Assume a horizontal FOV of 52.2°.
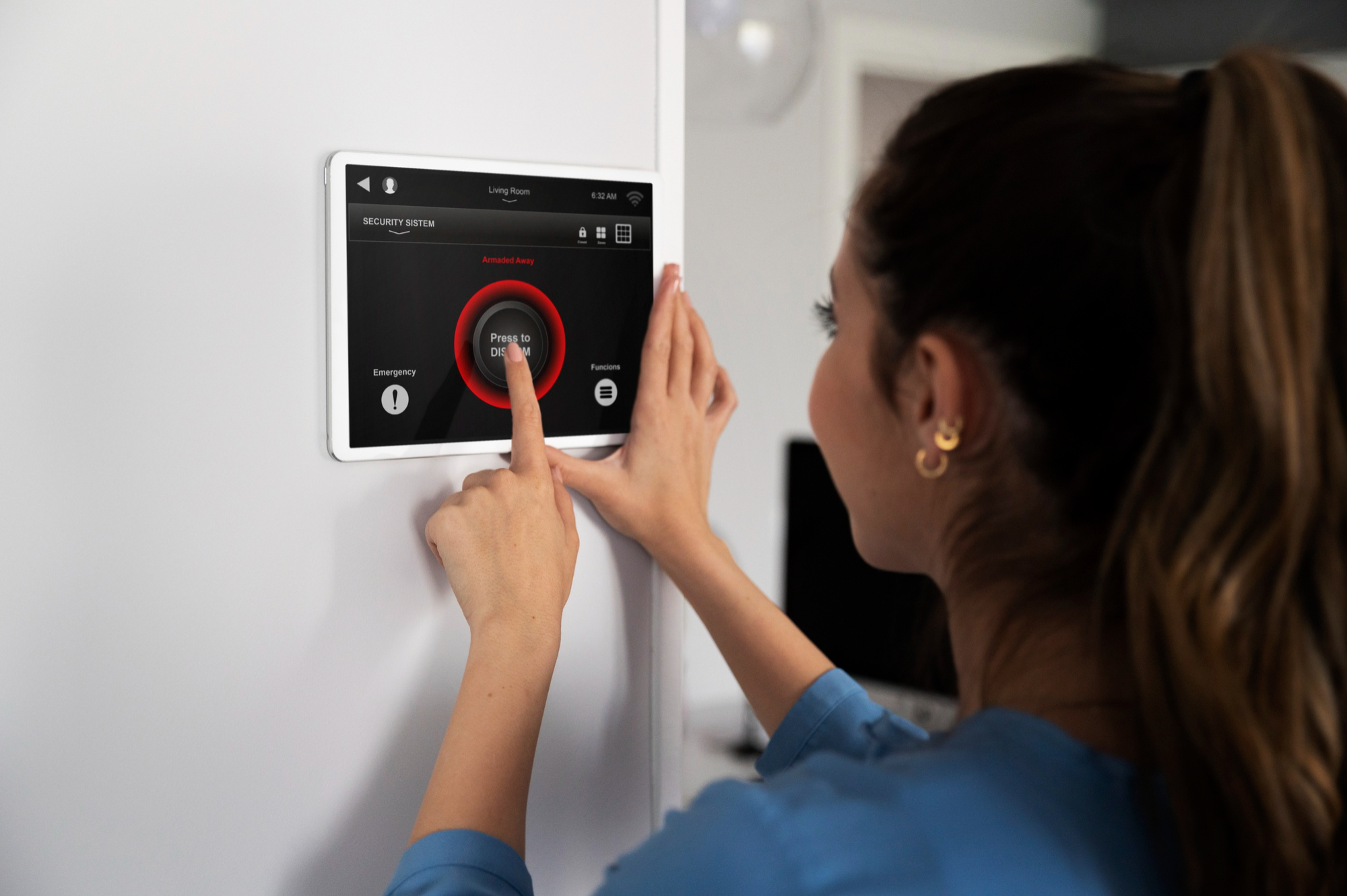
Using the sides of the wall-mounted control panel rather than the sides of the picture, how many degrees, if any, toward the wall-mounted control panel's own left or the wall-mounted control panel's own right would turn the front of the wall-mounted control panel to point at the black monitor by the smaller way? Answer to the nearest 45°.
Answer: approximately 90° to the wall-mounted control panel's own left

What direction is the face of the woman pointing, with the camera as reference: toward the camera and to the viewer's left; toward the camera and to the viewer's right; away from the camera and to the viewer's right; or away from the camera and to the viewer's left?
away from the camera and to the viewer's left

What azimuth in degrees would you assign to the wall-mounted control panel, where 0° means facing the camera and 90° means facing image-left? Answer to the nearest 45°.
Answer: approximately 315°

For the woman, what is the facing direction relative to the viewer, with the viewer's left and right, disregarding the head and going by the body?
facing away from the viewer and to the left of the viewer

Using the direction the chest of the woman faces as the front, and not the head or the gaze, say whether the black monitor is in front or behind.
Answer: in front

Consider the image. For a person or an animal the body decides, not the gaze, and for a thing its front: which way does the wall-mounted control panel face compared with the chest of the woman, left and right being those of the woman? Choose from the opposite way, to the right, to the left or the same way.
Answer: the opposite way
